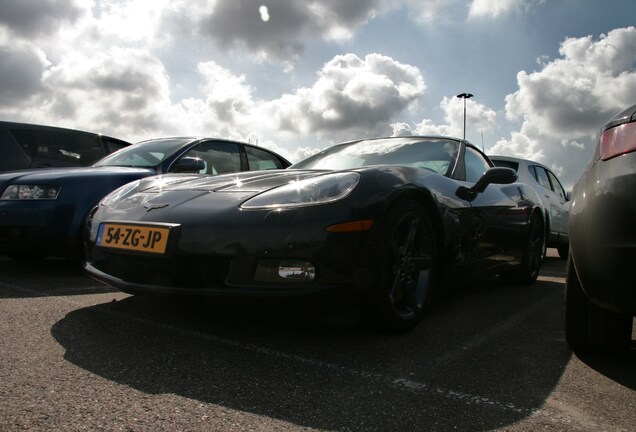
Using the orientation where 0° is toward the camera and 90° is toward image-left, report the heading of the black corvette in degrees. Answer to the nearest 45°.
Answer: approximately 45°

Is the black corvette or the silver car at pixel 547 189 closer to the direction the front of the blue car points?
the black corvette

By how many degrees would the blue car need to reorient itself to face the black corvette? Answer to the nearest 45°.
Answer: approximately 90° to its left

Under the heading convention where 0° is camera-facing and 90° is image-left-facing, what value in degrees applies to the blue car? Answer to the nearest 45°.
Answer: approximately 45°

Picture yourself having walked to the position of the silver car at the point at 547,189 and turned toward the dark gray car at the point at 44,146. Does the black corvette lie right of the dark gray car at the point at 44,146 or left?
left

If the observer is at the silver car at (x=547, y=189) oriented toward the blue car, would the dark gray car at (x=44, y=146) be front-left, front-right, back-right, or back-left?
front-right

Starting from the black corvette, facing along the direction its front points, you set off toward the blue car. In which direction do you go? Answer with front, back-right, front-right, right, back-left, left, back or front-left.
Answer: right

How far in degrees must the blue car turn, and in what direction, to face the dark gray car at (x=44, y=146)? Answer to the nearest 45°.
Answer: approximately 135° to its right

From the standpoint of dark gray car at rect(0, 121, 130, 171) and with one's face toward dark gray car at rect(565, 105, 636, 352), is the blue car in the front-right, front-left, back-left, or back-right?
front-right

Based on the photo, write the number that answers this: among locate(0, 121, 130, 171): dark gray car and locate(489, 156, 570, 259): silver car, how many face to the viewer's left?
0

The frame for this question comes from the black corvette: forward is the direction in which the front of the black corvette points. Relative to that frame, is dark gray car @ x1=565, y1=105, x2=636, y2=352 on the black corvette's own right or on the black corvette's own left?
on the black corvette's own left

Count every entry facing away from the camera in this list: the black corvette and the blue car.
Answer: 0
